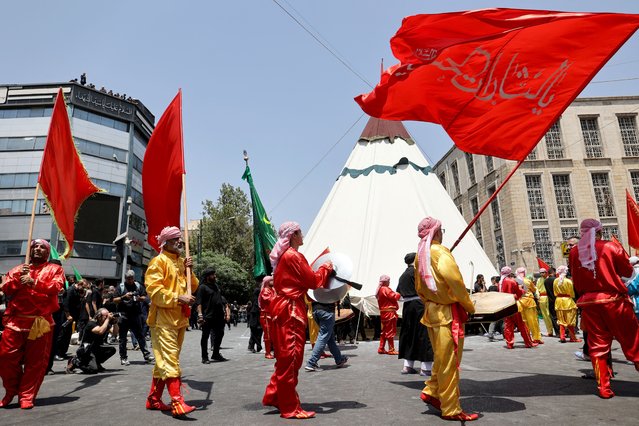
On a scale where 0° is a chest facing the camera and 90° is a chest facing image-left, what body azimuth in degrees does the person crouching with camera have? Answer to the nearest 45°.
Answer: approximately 270°

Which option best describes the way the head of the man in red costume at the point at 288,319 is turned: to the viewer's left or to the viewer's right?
to the viewer's right

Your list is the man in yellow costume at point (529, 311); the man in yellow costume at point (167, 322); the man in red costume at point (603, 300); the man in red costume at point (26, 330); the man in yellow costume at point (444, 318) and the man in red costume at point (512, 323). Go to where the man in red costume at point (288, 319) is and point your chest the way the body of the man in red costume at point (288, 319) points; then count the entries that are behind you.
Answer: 2

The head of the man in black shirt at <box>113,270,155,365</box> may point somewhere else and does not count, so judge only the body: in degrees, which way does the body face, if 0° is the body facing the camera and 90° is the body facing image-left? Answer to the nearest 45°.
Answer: approximately 0°

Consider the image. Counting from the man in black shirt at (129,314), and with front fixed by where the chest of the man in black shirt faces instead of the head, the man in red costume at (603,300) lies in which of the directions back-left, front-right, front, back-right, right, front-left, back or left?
front-left

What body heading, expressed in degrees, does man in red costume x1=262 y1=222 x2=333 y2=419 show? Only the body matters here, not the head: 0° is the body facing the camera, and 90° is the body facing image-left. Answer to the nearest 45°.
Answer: approximately 270°

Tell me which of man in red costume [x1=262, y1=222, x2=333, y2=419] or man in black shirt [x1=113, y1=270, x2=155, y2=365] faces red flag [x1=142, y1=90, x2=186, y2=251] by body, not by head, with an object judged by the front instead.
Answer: the man in black shirt

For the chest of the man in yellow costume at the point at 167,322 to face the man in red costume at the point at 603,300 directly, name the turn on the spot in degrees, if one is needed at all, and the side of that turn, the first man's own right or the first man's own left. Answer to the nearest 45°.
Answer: approximately 45° to the first man's own left

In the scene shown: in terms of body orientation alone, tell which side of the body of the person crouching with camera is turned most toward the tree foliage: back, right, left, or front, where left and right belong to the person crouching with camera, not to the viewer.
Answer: left

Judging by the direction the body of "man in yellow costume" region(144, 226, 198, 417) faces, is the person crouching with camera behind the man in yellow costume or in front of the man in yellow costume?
behind
